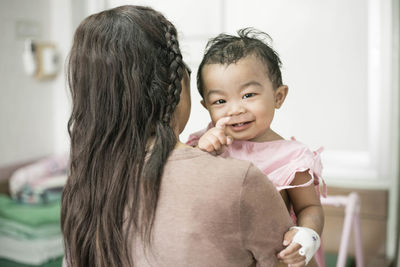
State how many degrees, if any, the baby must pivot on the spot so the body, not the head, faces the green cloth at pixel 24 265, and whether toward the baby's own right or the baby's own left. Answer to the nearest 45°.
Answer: approximately 90° to the baby's own right

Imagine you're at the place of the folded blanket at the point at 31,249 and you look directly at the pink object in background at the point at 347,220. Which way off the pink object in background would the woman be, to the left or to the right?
right

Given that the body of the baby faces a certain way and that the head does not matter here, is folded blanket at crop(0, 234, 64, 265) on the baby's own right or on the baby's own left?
on the baby's own right

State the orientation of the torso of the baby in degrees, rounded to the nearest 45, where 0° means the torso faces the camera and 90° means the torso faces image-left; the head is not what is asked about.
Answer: approximately 45°

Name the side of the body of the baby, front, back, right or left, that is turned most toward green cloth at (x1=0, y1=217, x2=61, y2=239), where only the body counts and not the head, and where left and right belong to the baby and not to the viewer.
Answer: right

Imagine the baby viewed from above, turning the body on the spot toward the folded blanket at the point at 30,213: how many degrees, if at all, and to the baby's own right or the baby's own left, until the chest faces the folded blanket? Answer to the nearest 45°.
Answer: approximately 90° to the baby's own right
